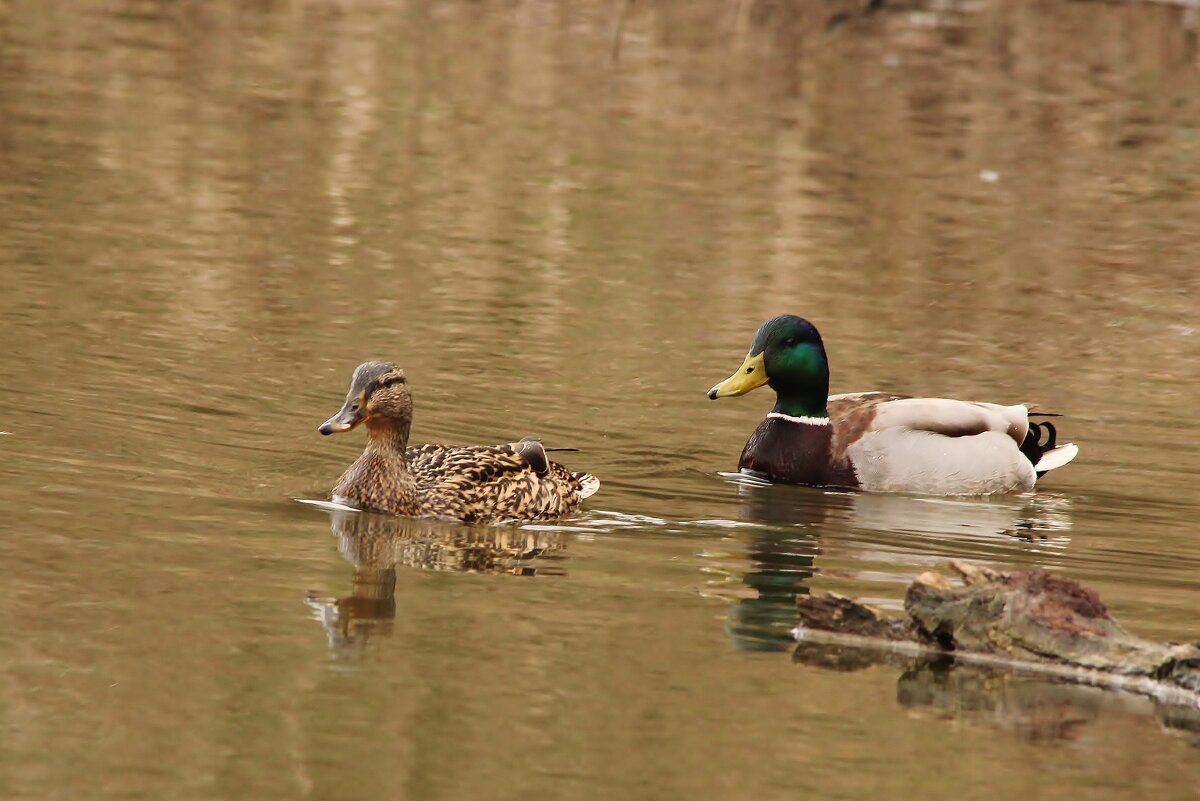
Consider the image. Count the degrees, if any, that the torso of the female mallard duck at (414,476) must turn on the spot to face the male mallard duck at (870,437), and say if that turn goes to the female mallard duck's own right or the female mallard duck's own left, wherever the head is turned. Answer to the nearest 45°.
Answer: approximately 135° to the female mallard duck's own right

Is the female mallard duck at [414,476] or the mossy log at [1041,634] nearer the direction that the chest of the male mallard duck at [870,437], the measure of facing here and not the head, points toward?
the female mallard duck

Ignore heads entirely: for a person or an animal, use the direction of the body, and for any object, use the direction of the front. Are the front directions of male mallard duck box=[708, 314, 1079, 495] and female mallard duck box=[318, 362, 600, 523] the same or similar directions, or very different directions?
same or similar directions

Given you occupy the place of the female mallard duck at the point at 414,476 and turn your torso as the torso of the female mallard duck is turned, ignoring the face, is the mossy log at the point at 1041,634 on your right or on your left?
on your left

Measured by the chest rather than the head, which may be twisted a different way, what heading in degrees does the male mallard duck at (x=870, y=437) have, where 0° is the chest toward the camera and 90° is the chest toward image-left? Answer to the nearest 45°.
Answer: approximately 90°

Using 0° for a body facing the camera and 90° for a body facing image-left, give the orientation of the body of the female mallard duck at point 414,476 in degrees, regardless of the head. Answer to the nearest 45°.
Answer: approximately 90°

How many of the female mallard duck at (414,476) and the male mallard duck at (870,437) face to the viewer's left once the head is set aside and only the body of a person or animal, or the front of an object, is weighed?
2

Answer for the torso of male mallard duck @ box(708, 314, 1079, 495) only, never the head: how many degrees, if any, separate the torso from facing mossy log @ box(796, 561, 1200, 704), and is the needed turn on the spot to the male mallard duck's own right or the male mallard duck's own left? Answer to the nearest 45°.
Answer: approximately 90° to the male mallard duck's own left

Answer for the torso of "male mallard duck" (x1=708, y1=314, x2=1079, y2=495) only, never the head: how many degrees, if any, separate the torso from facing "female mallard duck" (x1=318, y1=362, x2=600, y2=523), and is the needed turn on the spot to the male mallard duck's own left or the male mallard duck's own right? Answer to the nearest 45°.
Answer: approximately 45° to the male mallard duck's own left
